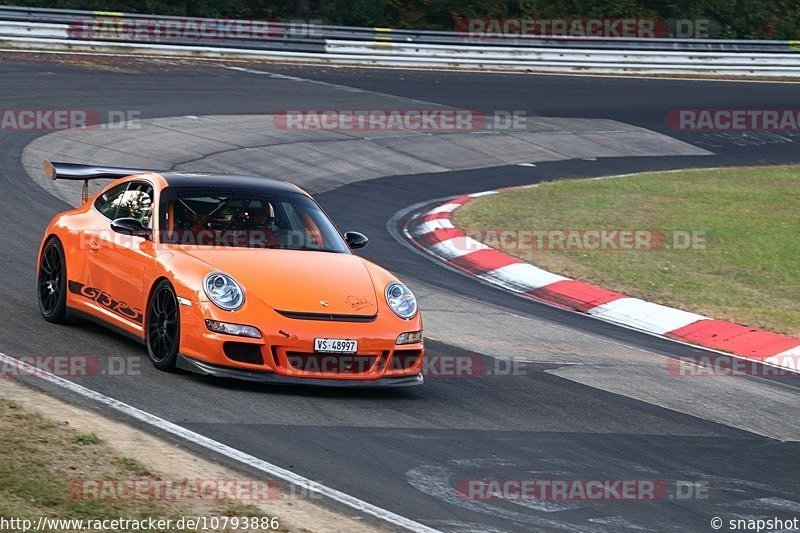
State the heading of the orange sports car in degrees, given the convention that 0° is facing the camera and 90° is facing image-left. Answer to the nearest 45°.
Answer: approximately 315°

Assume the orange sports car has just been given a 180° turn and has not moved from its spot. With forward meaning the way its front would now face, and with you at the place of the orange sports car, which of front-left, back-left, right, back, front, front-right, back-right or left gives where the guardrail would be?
front-right
